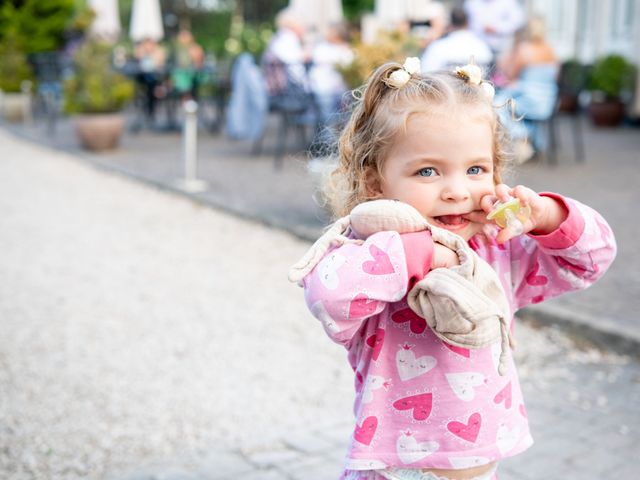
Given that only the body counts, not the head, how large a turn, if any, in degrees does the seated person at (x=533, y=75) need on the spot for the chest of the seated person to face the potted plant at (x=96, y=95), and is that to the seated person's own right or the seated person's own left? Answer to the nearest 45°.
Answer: approximately 45° to the seated person's own left

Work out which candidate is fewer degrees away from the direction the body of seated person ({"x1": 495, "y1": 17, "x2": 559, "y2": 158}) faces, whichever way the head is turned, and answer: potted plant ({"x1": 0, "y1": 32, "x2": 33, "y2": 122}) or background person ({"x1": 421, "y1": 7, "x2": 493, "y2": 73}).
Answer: the potted plant

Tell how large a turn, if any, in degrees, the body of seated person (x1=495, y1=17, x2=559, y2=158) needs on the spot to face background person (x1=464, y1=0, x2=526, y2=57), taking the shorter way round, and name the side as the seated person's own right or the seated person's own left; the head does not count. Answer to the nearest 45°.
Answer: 0° — they already face them

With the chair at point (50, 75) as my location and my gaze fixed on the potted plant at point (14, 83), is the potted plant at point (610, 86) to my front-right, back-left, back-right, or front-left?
back-right

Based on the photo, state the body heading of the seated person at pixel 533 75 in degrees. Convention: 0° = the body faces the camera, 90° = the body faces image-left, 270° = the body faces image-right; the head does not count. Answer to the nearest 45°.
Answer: approximately 135°

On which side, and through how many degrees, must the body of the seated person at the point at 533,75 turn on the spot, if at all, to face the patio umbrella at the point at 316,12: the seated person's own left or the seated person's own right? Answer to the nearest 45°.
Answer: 0° — they already face it

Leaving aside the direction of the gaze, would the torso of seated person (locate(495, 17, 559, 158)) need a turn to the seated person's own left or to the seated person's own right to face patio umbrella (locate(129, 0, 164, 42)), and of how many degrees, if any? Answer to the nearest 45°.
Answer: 0° — they already face it
